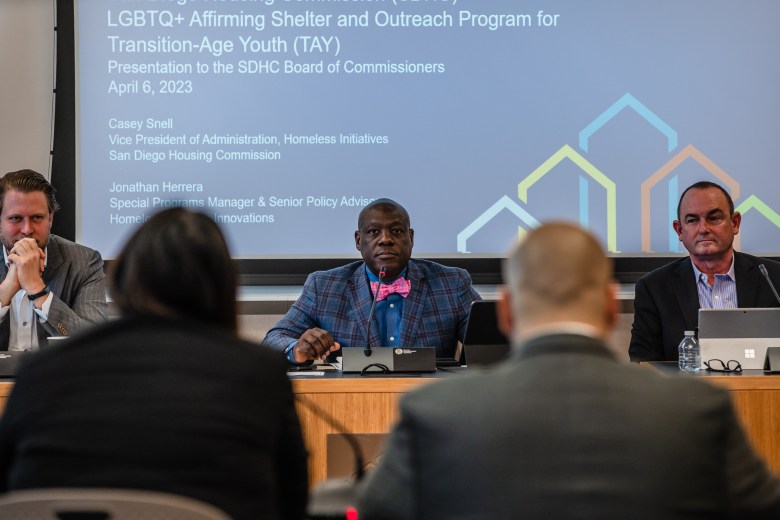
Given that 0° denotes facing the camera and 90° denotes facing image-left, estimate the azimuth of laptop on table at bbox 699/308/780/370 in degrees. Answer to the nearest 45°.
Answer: approximately 180°

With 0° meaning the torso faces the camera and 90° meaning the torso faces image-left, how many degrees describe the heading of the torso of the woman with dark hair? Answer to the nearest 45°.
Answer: approximately 180°

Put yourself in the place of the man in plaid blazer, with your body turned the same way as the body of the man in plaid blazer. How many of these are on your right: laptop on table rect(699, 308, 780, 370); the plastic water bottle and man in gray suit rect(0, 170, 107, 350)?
1

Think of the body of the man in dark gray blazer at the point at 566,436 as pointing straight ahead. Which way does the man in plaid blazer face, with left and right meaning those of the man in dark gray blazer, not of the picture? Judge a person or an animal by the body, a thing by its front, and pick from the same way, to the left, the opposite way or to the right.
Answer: the opposite way

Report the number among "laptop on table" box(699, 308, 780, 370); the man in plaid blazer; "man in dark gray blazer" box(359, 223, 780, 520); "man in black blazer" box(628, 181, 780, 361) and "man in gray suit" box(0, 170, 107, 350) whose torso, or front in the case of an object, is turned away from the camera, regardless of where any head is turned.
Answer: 2

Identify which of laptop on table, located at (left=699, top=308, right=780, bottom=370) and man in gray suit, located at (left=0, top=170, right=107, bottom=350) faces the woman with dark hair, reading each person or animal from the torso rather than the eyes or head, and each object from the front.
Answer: the man in gray suit

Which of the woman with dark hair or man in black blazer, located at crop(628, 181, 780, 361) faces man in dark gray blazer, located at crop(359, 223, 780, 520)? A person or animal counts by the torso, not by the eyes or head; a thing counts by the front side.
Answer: man in black blazer, located at crop(628, 181, 780, 361)

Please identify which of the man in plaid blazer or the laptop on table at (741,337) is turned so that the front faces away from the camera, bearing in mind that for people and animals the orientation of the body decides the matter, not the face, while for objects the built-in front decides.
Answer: the laptop on table

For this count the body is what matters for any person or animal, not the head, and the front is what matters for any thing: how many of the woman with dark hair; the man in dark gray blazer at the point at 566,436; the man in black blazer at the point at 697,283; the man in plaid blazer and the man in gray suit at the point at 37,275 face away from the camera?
2

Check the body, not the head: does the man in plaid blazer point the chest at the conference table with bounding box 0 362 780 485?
yes

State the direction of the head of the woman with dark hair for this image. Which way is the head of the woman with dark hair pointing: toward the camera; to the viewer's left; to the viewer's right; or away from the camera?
away from the camera

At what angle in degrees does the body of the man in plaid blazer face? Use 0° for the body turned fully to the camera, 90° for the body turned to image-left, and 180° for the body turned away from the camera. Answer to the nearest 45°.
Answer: approximately 0°

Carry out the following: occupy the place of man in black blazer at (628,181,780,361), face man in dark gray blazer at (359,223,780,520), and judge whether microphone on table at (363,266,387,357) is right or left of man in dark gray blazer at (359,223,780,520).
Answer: right

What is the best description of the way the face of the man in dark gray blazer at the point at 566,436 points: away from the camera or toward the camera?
away from the camera
